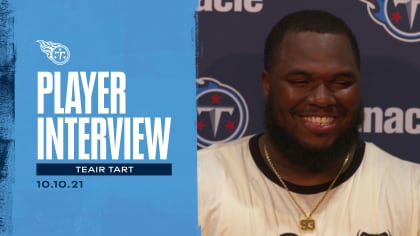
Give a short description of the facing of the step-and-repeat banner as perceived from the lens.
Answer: facing the viewer

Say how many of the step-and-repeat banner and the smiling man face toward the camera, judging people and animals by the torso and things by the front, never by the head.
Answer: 2

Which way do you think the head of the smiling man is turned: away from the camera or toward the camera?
toward the camera

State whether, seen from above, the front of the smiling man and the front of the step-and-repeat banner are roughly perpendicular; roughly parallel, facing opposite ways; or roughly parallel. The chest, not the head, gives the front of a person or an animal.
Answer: roughly parallel
